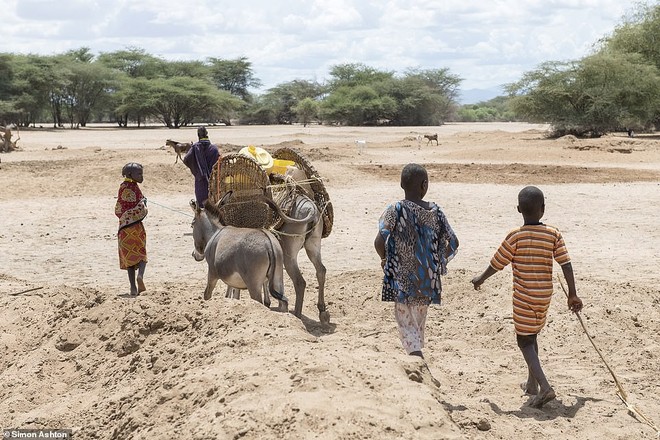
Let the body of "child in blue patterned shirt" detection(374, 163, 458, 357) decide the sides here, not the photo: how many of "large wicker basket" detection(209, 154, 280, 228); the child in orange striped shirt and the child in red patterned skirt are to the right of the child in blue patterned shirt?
1

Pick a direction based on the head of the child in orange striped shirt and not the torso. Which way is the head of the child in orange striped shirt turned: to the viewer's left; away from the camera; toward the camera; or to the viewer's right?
away from the camera

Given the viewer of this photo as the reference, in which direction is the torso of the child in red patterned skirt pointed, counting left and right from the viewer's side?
facing away from the viewer and to the right of the viewer

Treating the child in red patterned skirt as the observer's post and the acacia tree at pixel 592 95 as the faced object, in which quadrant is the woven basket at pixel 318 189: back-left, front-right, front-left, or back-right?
front-right

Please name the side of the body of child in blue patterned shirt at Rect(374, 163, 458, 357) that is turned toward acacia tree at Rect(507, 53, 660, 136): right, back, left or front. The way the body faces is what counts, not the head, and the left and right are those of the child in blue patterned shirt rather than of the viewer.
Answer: front

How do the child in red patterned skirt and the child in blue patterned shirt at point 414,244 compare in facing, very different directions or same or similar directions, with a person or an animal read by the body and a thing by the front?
same or similar directions

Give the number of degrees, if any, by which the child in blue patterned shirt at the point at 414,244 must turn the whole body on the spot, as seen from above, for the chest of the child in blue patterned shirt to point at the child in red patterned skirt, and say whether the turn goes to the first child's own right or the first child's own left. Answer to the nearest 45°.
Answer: approximately 45° to the first child's own left

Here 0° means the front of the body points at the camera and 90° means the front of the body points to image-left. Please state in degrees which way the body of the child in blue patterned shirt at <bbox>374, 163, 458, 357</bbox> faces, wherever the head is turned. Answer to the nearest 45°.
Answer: approximately 180°

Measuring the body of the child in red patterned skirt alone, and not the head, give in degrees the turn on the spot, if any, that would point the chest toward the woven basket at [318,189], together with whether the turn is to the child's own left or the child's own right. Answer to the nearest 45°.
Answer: approximately 45° to the child's own right

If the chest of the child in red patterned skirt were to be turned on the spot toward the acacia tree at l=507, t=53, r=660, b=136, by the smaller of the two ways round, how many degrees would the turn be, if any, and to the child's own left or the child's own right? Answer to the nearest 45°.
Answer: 0° — they already face it

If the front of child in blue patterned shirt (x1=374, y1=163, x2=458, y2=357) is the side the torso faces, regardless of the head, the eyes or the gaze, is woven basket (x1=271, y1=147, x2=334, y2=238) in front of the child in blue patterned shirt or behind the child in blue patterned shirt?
in front
